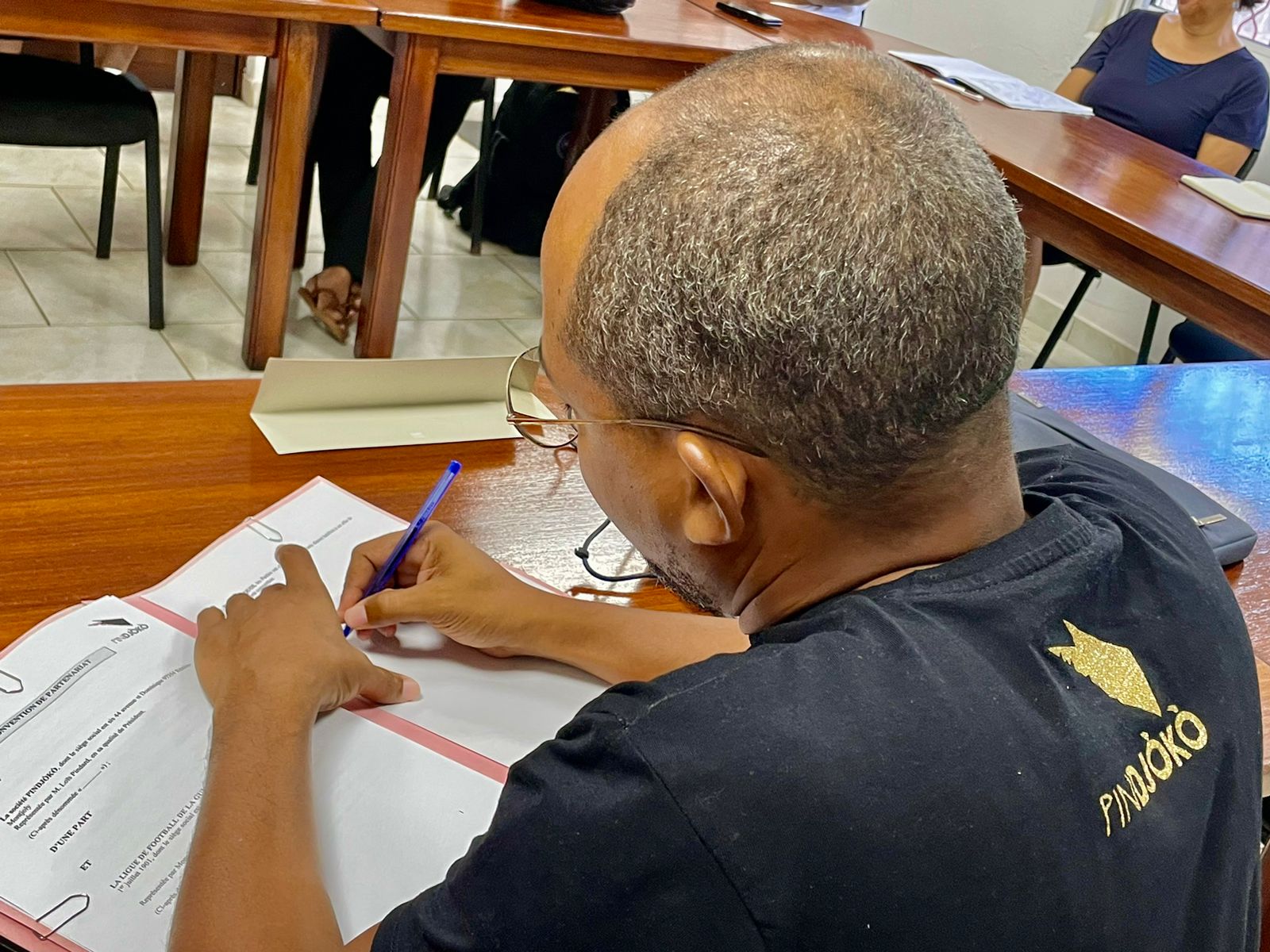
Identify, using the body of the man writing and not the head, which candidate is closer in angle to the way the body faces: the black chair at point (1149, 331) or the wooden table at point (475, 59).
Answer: the wooden table

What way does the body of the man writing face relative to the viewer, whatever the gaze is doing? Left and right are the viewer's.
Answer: facing away from the viewer and to the left of the viewer

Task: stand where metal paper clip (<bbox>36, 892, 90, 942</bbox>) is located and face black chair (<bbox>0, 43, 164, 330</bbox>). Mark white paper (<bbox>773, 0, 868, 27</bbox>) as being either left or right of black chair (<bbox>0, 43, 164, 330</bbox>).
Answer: right

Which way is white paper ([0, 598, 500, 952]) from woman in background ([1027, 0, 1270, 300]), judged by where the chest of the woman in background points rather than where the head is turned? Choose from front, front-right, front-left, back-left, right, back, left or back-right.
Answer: front-left

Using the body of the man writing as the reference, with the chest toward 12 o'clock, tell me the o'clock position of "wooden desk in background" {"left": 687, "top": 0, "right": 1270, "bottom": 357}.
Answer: The wooden desk in background is roughly at 2 o'clock from the man writing.

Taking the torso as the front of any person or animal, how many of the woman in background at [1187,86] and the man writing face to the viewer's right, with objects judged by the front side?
0

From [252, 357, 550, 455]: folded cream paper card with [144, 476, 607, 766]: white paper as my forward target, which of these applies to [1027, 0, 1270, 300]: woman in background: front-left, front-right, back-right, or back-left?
back-left

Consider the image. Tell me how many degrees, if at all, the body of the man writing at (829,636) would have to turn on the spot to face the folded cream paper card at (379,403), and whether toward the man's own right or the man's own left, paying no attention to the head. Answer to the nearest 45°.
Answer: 0° — they already face it

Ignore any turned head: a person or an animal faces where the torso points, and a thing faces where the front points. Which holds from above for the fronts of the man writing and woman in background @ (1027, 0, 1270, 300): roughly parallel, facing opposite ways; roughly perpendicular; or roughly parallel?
roughly perpendicular

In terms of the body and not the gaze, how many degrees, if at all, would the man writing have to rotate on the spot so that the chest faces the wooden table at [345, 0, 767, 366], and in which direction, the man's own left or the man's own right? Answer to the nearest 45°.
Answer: approximately 45° to the man's own right

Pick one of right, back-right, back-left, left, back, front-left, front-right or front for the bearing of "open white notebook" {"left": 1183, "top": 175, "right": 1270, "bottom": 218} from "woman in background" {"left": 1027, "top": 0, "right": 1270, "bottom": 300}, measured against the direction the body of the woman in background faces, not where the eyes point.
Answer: front-left

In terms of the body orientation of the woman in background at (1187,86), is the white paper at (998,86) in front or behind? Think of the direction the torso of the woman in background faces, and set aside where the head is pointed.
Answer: in front

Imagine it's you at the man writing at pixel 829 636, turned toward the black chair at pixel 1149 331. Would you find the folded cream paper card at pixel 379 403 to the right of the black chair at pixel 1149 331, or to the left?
left

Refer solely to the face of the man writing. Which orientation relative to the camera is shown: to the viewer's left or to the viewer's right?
to the viewer's left
